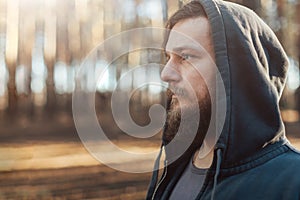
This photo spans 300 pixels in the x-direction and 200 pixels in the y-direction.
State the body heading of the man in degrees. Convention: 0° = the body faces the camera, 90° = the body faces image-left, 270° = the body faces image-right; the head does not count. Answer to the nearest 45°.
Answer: approximately 45°

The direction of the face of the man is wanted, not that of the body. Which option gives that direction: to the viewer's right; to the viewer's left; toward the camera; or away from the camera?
to the viewer's left
